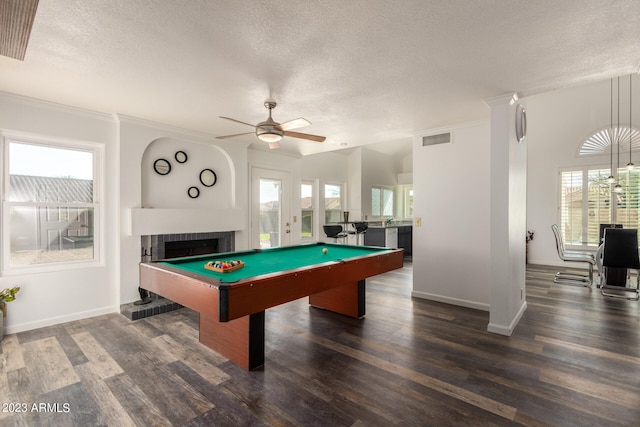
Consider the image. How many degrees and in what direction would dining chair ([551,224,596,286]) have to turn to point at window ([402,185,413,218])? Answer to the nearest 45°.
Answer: approximately 135° to its left

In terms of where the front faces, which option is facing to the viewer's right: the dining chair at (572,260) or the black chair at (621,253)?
the dining chair

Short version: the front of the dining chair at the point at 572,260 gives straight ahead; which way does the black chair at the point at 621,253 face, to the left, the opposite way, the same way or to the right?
to the left

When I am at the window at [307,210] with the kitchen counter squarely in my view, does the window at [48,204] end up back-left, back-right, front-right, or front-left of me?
back-right

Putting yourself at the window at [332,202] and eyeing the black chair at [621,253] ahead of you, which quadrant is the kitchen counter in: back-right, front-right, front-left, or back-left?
front-left

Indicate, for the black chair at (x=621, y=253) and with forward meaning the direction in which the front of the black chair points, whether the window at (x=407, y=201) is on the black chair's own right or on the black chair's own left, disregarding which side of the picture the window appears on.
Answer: on the black chair's own left

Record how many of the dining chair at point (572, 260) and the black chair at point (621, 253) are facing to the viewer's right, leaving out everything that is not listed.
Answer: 1

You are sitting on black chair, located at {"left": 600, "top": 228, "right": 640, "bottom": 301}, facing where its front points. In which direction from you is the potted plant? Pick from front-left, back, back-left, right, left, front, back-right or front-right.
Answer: back-left

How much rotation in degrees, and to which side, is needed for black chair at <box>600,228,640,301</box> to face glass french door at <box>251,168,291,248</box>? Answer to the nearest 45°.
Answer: approximately 135° to its left

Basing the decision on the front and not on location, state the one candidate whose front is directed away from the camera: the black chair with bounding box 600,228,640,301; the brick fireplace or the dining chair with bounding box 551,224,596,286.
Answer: the black chair

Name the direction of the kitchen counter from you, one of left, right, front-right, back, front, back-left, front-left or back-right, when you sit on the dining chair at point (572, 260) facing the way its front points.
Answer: back

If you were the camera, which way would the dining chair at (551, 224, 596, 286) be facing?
facing to the right of the viewer

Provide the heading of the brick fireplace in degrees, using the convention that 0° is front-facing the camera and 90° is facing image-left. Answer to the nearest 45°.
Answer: approximately 315°

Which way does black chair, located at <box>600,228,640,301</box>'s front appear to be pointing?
away from the camera
